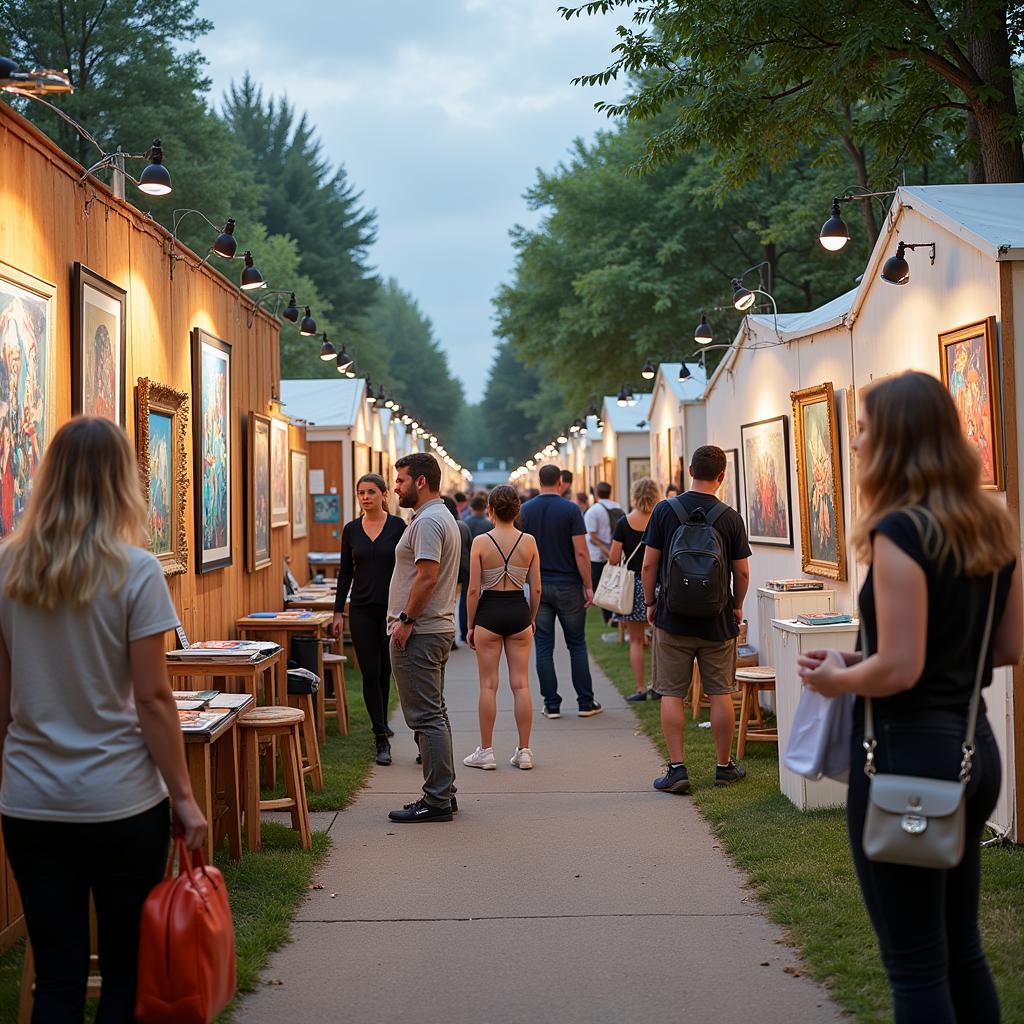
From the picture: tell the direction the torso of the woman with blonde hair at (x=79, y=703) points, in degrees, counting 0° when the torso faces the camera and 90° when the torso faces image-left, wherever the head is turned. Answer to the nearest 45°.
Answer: approximately 180°

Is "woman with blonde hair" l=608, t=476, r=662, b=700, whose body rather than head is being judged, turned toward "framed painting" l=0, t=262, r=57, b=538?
no

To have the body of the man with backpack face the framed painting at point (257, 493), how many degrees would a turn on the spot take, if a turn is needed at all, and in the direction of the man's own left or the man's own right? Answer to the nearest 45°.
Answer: approximately 45° to the man's own left

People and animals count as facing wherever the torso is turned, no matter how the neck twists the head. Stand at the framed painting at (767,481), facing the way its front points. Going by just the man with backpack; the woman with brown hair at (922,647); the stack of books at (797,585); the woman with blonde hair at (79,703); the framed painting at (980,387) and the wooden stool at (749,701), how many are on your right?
0

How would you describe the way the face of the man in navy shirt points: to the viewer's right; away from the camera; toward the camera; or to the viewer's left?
away from the camera

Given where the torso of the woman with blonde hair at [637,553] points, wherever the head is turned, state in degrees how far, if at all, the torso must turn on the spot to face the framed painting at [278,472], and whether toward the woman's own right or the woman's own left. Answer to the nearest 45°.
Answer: approximately 45° to the woman's own left

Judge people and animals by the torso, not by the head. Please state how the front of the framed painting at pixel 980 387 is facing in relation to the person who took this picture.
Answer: facing the viewer and to the left of the viewer

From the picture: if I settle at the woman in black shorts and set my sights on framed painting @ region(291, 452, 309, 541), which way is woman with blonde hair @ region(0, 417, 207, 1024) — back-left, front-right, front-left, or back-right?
back-left

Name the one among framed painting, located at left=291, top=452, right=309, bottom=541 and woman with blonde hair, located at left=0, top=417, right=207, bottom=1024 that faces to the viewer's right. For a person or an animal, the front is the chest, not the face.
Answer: the framed painting

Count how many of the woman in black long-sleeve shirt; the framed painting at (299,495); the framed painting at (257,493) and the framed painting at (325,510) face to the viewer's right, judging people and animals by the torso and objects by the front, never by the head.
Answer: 2

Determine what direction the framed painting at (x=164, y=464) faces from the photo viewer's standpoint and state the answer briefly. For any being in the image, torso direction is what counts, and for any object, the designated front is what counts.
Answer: facing the viewer and to the right of the viewer

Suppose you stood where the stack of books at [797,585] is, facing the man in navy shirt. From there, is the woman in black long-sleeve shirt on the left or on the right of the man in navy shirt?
left

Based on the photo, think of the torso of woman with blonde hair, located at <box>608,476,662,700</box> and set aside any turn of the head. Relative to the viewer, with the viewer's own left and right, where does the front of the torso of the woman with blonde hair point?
facing away from the viewer and to the left of the viewer

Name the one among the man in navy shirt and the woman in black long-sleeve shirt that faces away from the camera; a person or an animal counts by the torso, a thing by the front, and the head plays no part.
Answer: the man in navy shirt

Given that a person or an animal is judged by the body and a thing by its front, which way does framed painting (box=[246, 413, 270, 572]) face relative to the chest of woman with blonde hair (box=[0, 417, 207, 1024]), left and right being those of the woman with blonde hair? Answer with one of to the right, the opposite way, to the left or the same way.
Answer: to the right

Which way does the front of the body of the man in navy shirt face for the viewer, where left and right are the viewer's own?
facing away from the viewer

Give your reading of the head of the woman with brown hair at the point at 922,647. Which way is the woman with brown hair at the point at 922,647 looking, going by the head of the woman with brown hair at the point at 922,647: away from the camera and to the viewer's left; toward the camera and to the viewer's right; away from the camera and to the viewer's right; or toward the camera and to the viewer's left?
away from the camera and to the viewer's left

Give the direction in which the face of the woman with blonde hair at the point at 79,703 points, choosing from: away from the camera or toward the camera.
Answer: away from the camera

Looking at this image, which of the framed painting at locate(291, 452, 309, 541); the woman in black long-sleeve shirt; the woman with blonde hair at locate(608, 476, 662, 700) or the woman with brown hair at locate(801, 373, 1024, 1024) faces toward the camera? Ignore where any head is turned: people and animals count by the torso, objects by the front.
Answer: the woman in black long-sleeve shirt

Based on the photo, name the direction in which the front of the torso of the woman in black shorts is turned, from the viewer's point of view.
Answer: away from the camera
